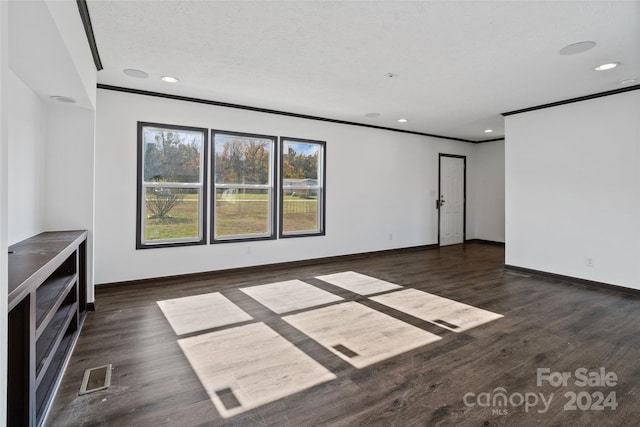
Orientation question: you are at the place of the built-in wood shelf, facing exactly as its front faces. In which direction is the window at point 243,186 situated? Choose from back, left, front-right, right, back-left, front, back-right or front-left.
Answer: front-left

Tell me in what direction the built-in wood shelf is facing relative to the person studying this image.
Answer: facing to the right of the viewer

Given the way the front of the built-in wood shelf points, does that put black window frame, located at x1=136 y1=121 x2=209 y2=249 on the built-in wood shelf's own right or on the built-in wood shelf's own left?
on the built-in wood shelf's own left

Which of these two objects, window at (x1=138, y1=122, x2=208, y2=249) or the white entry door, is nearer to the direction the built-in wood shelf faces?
the white entry door

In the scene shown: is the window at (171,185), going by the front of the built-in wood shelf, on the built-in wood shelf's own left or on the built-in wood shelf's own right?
on the built-in wood shelf's own left

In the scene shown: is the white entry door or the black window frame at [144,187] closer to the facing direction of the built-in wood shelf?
the white entry door

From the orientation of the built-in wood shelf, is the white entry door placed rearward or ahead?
ahead
